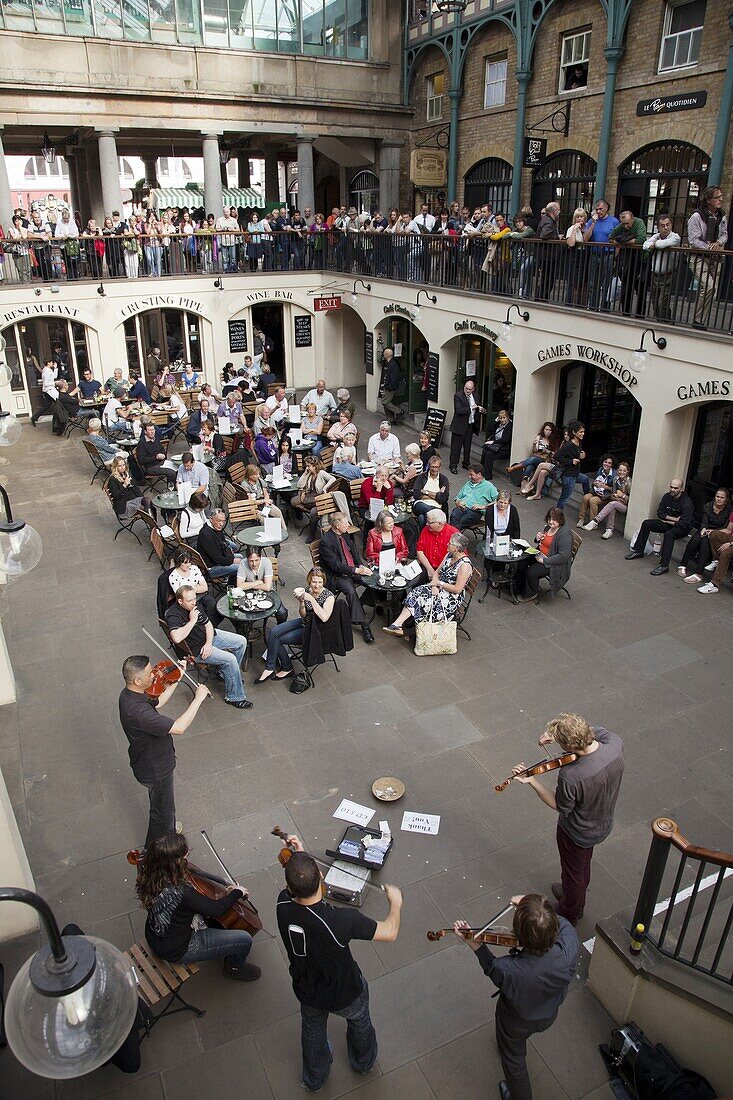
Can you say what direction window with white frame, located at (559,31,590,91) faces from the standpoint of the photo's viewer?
facing the viewer and to the left of the viewer

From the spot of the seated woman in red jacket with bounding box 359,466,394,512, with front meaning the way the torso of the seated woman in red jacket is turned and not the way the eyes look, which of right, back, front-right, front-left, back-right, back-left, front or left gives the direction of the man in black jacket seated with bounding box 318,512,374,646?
front

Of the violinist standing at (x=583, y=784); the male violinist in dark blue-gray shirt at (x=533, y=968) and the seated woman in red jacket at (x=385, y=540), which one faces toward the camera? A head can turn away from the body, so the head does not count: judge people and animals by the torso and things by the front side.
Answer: the seated woman in red jacket

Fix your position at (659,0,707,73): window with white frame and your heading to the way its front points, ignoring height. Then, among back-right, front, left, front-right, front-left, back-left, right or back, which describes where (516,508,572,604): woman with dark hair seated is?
front-left

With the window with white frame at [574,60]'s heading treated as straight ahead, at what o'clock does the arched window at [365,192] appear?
The arched window is roughly at 3 o'clock from the window with white frame.

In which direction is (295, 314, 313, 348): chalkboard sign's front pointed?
toward the camera

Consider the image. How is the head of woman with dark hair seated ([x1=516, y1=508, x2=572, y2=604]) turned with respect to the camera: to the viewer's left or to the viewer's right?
to the viewer's left

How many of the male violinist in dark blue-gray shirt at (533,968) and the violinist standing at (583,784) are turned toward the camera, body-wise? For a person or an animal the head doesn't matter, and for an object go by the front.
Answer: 0

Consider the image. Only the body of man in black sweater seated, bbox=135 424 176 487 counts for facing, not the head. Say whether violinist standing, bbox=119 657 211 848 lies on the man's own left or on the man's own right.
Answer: on the man's own right

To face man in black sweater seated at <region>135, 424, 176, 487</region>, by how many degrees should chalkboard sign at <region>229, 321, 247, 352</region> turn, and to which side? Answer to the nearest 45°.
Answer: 0° — it already faces them

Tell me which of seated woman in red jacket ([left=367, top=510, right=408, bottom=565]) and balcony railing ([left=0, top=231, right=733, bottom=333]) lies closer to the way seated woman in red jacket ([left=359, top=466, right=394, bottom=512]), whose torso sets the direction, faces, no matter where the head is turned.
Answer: the seated woman in red jacket

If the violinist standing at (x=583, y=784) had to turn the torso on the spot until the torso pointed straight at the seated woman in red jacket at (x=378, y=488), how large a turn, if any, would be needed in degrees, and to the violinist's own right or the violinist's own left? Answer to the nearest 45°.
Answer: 0° — they already face them

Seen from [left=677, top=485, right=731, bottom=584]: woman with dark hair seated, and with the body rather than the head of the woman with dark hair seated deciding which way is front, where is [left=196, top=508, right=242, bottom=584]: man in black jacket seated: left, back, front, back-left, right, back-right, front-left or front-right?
front
